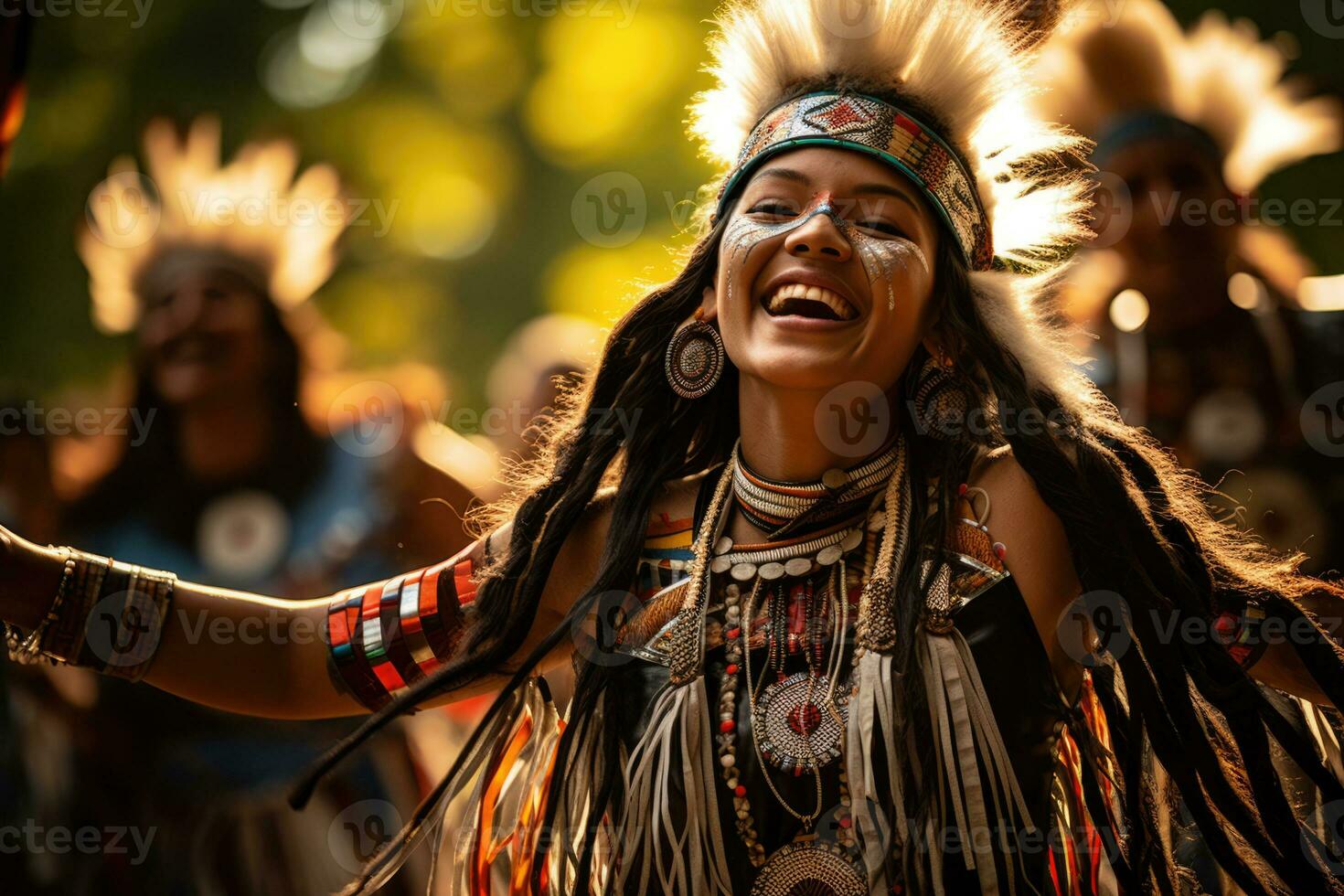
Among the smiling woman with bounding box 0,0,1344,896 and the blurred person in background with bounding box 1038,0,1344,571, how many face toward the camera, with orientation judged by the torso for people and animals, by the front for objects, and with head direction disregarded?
2

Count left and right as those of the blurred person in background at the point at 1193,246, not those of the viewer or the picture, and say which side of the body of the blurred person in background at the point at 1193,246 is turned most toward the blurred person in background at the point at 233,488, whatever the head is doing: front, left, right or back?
right

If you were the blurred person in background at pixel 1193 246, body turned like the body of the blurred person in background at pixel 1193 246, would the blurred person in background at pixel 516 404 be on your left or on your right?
on your right

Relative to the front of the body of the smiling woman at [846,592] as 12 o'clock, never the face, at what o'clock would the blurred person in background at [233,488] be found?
The blurred person in background is roughly at 5 o'clock from the smiling woman.

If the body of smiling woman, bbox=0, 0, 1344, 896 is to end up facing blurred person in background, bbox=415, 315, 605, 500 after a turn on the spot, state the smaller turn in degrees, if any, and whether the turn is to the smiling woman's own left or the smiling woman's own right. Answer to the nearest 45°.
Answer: approximately 180°

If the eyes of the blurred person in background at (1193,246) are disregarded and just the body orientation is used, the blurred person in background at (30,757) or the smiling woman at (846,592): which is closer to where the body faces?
the smiling woman

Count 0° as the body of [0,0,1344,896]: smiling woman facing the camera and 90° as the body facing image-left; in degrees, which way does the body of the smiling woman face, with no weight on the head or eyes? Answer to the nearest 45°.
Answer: approximately 0°

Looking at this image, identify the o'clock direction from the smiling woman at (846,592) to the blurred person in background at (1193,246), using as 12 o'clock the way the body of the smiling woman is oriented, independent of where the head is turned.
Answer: The blurred person in background is roughly at 7 o'clock from the smiling woman.
